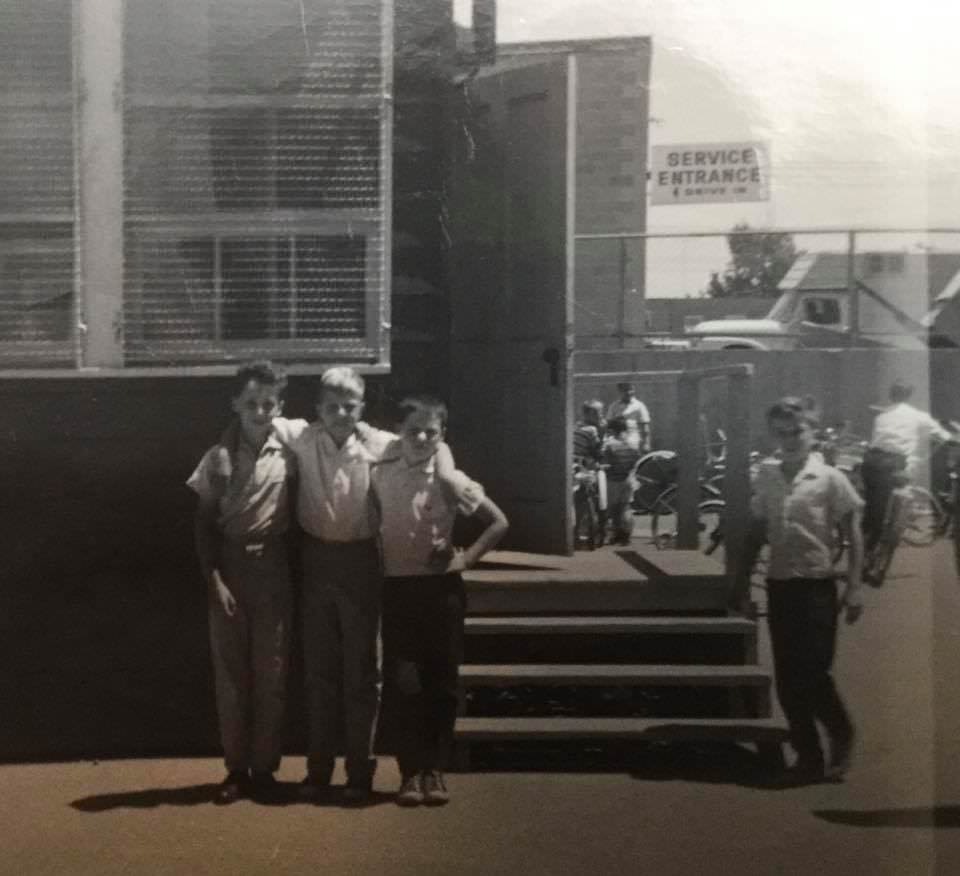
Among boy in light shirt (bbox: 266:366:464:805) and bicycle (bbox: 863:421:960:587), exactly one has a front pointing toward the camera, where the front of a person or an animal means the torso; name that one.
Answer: the boy in light shirt

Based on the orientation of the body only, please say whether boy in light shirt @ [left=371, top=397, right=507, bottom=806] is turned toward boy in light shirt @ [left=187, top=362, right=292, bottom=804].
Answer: no

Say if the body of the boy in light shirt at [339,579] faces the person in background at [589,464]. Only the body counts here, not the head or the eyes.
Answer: no

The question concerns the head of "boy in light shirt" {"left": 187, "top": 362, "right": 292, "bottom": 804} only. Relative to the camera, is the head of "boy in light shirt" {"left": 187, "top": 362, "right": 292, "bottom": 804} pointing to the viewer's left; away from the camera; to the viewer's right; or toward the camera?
toward the camera

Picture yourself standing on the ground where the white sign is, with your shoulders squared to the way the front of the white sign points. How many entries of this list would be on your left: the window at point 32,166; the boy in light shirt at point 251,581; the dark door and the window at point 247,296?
0

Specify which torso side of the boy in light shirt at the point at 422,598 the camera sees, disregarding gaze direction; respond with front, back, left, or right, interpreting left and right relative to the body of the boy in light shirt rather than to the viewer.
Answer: front

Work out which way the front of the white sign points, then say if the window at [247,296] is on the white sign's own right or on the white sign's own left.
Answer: on the white sign's own right

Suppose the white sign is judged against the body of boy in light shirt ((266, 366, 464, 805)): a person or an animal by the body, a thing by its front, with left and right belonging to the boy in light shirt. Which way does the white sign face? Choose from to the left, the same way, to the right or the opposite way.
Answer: the same way

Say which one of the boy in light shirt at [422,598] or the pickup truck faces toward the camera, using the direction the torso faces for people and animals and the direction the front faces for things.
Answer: the boy in light shirt

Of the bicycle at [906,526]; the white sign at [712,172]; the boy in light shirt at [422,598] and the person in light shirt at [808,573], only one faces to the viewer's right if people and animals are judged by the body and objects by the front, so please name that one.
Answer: the bicycle

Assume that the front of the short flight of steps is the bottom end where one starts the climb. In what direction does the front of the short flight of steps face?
toward the camera

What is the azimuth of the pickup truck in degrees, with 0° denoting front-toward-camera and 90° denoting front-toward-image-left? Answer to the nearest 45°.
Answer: approximately 90°

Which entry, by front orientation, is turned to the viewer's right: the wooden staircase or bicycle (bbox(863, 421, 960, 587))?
the bicycle

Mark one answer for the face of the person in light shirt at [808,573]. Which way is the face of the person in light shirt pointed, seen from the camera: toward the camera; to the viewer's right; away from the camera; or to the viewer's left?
toward the camera

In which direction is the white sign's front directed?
toward the camera

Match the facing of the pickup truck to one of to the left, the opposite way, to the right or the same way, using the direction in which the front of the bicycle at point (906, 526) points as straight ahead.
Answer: the opposite way

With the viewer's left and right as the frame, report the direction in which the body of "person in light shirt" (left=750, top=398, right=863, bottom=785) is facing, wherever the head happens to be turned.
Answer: facing the viewer and to the left of the viewer
